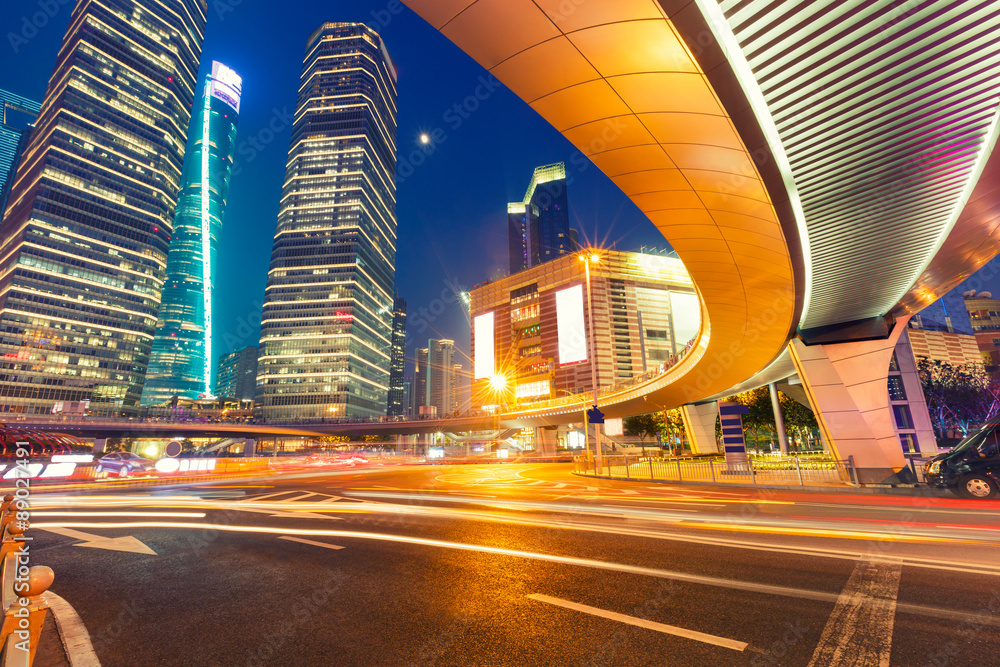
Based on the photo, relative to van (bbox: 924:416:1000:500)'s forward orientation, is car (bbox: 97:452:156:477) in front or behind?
in front

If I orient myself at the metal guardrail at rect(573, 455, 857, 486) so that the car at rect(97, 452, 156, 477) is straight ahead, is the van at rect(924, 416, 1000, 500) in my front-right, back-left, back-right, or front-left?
back-left

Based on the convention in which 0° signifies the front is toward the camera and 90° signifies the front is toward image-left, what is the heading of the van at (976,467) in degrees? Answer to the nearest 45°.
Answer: approximately 90°

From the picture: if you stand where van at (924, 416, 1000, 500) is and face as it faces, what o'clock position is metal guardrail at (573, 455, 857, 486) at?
The metal guardrail is roughly at 1 o'clock from the van.
